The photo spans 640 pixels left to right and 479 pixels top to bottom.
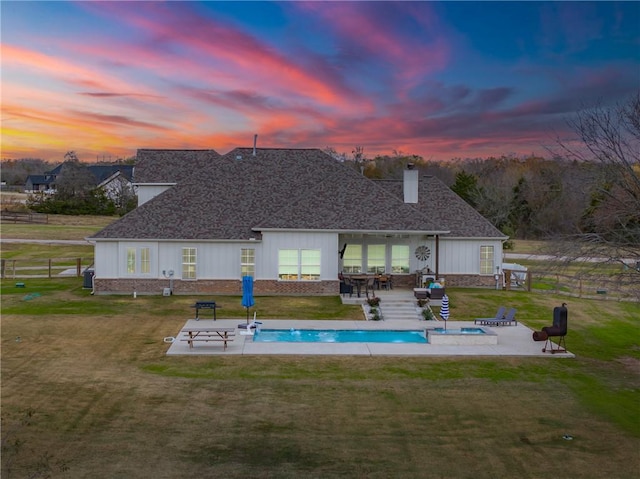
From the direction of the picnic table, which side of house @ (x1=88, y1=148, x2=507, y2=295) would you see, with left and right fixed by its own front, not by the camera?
back

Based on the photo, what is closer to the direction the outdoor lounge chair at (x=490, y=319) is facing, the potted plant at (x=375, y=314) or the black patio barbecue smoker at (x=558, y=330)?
the potted plant

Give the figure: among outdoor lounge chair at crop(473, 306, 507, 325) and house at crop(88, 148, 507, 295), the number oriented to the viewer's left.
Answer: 1

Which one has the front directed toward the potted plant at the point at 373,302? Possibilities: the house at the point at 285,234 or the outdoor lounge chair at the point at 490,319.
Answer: the outdoor lounge chair

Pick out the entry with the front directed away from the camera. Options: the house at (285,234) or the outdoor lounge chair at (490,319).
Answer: the house

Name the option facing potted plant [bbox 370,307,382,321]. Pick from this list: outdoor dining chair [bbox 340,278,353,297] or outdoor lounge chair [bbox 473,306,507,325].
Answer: outdoor lounge chair [bbox 473,306,507,325]

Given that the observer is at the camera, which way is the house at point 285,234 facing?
facing away from the viewer

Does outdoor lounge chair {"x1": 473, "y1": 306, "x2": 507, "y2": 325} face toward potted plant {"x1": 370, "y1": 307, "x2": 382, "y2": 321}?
yes

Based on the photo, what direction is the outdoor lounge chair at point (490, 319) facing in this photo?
to the viewer's left
